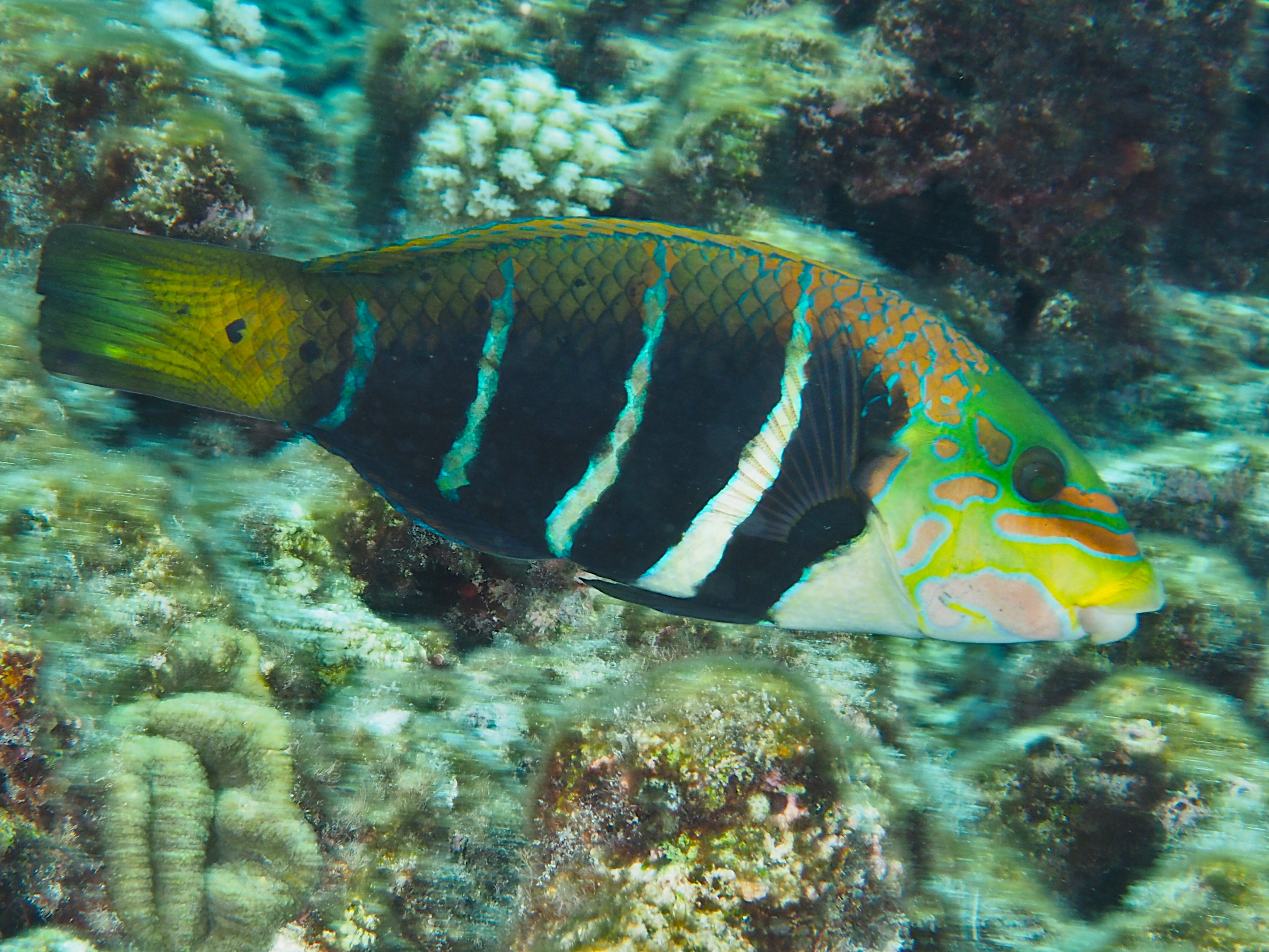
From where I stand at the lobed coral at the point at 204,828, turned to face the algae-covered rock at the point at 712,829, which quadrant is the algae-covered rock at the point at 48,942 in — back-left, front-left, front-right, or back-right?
back-right

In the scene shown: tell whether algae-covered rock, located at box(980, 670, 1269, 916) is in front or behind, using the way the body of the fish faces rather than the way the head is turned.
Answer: in front

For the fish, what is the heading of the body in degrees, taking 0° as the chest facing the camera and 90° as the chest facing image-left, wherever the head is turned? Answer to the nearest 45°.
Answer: approximately 270°

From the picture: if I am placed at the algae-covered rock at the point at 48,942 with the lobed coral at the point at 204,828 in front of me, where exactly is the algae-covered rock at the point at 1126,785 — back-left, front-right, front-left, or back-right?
front-right
